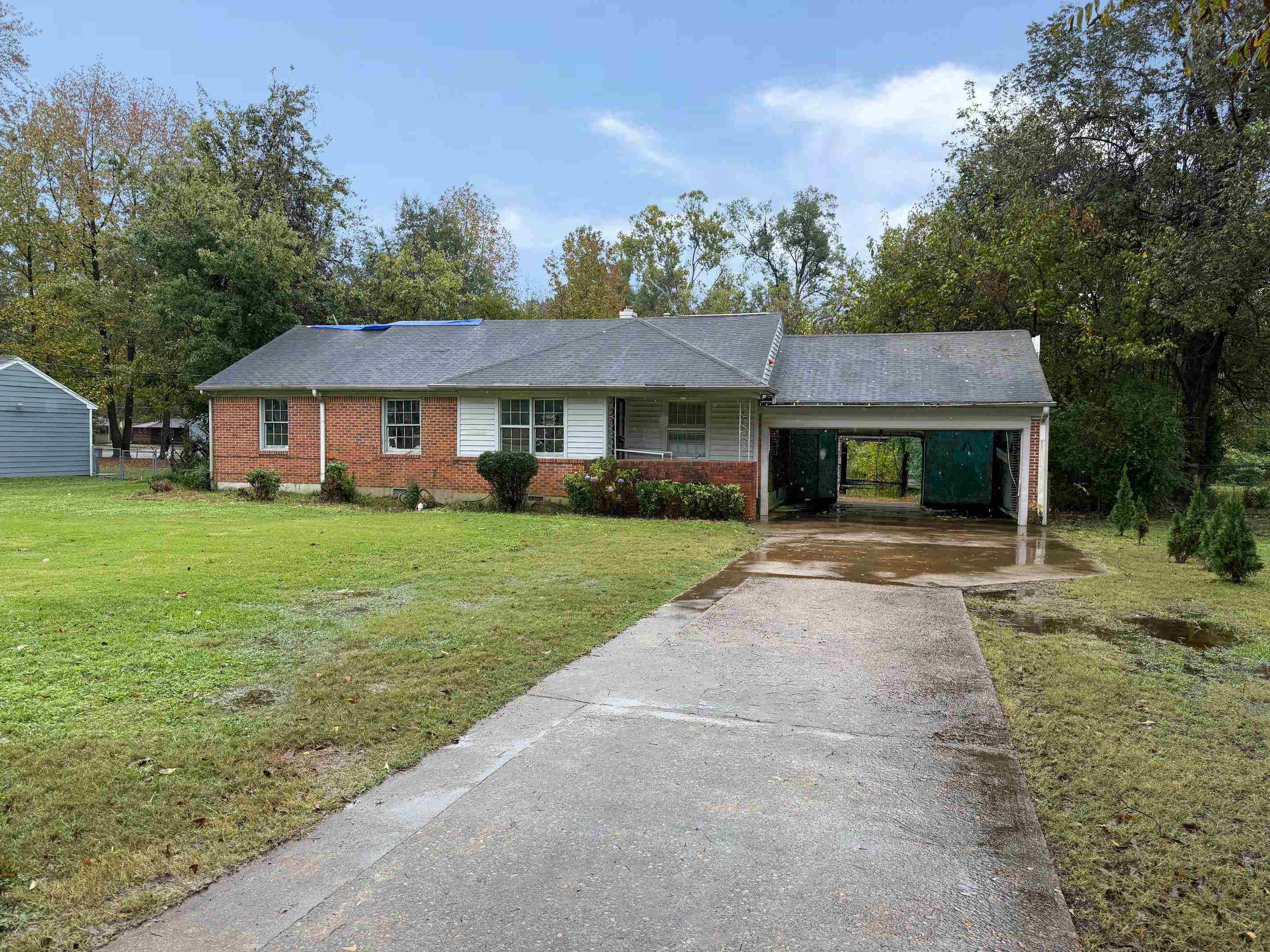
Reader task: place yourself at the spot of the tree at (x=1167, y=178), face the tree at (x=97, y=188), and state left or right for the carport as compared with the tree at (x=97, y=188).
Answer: left

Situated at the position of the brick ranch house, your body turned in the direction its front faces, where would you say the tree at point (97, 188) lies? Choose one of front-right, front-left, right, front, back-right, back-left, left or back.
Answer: back-right

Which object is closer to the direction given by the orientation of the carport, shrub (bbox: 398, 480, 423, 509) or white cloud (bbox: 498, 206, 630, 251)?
the shrub

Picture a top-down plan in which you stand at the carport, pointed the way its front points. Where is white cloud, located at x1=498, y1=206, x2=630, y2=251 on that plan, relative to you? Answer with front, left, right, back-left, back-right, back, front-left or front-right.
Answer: back-right

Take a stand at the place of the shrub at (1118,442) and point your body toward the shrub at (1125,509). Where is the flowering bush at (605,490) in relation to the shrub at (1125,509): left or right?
right

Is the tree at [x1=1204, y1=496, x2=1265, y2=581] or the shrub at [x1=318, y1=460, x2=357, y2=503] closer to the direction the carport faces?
the tree

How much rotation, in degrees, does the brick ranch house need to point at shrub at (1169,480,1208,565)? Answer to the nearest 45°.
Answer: approximately 45° to its left

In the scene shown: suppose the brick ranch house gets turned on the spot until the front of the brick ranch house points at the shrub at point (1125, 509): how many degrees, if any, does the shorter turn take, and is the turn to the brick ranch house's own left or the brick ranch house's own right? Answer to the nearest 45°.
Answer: approximately 45° to the brick ranch house's own left

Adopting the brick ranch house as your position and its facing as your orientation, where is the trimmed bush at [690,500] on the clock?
The trimmed bush is roughly at 11 o'clock from the brick ranch house.

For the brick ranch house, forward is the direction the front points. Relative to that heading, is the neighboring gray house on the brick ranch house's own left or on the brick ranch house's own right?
on the brick ranch house's own right
